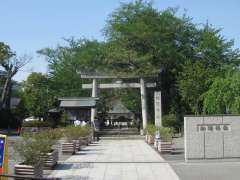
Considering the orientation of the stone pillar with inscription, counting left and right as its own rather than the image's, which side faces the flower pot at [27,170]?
front

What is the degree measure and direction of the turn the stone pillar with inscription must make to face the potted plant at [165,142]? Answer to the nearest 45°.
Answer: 0° — it already faces it

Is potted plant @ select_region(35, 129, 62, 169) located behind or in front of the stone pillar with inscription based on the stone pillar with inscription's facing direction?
in front

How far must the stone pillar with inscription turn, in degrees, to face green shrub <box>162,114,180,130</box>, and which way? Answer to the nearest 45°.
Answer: approximately 135° to its left

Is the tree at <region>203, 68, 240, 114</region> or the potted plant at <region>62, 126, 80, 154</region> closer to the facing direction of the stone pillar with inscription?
the potted plant

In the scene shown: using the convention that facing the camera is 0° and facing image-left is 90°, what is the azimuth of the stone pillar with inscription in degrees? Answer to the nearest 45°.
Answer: approximately 0°

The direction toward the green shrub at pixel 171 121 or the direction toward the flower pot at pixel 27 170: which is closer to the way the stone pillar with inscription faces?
the flower pot

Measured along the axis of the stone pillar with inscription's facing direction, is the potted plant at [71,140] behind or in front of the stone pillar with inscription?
in front
